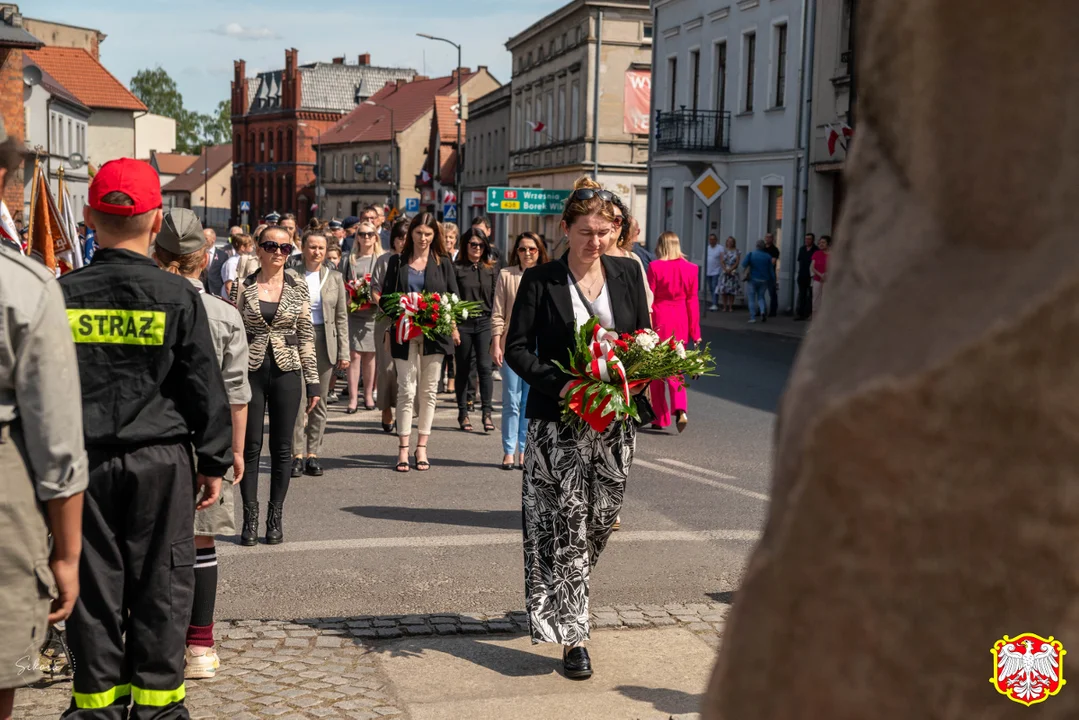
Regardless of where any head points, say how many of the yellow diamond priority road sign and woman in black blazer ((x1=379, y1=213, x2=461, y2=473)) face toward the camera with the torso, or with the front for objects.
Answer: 2

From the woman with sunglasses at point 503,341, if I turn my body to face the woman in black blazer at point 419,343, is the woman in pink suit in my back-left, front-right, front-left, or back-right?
back-right

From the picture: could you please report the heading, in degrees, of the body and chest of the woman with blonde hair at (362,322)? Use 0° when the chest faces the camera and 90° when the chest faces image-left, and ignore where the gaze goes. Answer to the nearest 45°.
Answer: approximately 0°

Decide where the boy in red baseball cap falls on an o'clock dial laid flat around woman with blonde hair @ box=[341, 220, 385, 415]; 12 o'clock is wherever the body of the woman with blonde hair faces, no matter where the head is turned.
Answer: The boy in red baseball cap is roughly at 12 o'clock from the woman with blonde hair.

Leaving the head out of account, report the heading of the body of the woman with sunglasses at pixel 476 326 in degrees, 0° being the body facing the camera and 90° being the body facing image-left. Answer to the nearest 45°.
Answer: approximately 0°

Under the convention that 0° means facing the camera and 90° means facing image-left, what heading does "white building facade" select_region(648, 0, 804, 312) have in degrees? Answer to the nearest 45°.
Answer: approximately 45°
